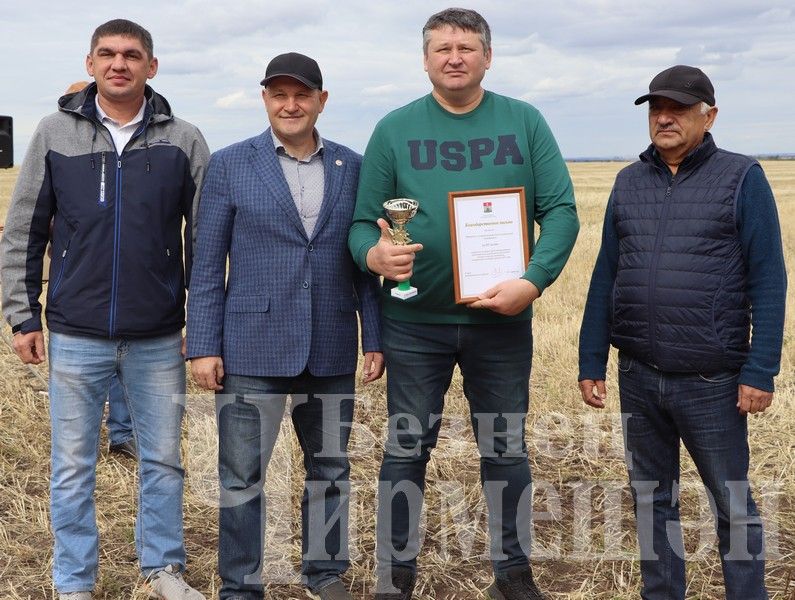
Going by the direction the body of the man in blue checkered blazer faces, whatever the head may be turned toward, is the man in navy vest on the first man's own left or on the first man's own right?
on the first man's own left

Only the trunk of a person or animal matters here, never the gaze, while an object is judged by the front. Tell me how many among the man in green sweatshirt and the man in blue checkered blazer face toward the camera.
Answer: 2

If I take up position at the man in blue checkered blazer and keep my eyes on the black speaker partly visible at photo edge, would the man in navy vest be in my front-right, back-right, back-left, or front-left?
back-right

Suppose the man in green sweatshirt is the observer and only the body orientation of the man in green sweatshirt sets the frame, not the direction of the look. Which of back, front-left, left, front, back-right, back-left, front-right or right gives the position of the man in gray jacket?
right

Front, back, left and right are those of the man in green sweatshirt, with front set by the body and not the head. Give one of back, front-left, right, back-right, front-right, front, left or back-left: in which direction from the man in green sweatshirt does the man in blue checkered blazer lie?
right

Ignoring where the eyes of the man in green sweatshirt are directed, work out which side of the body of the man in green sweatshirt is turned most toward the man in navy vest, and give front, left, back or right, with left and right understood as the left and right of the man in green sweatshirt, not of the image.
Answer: left

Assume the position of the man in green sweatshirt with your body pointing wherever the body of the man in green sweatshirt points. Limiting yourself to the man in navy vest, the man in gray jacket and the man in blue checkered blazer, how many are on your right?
2

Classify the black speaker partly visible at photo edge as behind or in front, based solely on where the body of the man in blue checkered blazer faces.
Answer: behind

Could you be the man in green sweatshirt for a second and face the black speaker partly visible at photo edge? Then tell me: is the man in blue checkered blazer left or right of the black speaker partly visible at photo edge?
left

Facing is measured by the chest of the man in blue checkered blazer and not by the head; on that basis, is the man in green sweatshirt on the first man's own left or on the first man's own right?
on the first man's own left
